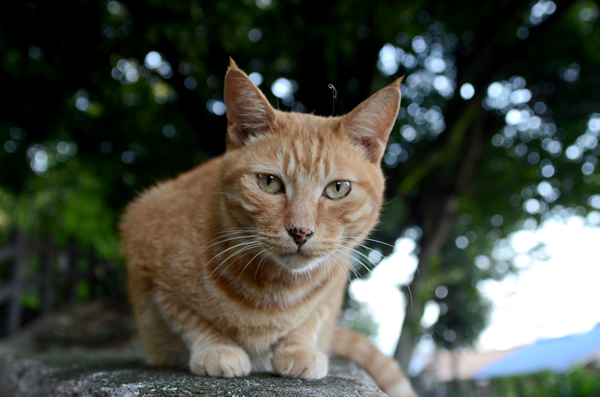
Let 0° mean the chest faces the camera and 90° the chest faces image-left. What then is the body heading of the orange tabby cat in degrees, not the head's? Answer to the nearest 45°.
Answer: approximately 315°

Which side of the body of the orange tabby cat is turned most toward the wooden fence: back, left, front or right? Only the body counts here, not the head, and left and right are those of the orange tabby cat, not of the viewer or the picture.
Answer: back
